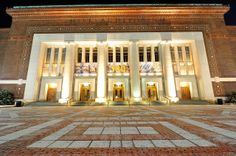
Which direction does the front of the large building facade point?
toward the camera
